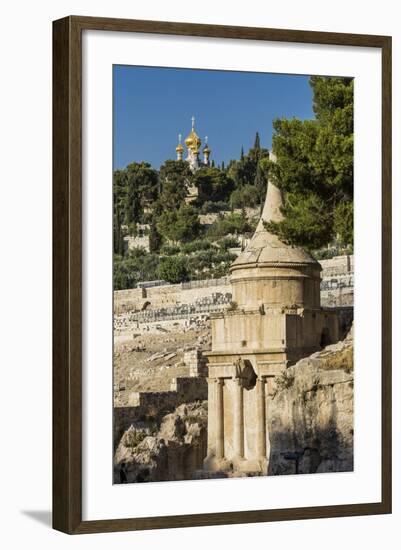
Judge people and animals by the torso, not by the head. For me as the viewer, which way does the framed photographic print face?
facing the viewer and to the right of the viewer
